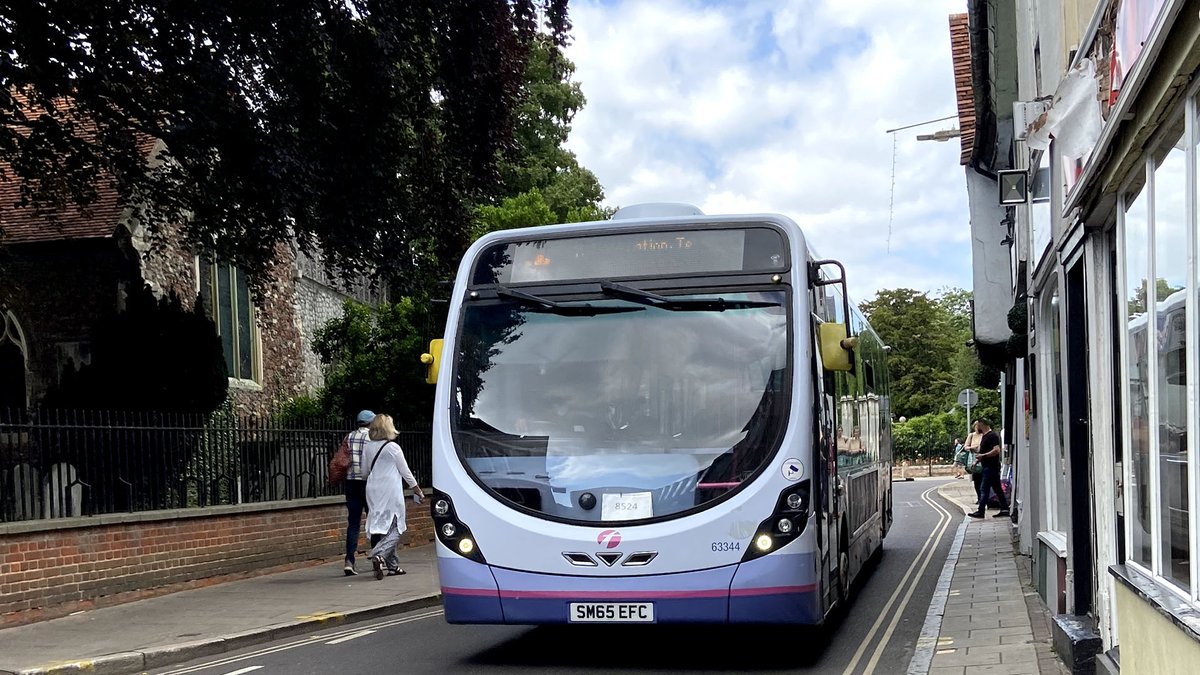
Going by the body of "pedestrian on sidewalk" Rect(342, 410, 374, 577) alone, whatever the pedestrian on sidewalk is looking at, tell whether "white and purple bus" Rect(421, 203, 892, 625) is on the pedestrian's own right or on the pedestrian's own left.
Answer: on the pedestrian's own right

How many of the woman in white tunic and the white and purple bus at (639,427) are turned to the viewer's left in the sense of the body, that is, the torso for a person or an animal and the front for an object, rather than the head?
0

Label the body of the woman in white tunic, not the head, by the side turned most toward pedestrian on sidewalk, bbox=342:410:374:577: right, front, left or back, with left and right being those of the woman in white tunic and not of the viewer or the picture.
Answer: left

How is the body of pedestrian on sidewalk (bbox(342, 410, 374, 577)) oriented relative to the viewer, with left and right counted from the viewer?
facing away from the viewer and to the right of the viewer

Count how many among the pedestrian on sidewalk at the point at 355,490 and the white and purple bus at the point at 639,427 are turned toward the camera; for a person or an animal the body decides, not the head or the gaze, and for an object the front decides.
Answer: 1

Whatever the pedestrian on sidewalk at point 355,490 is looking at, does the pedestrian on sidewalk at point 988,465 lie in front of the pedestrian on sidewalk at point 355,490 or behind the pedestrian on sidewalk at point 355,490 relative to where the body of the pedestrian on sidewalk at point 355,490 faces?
in front

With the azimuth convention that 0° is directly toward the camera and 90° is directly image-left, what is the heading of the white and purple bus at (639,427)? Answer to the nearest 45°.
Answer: approximately 0°

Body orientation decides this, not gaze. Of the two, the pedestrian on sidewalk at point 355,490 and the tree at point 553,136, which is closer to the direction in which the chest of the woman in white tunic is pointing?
the tree

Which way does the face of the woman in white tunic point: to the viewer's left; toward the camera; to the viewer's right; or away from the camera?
away from the camera
